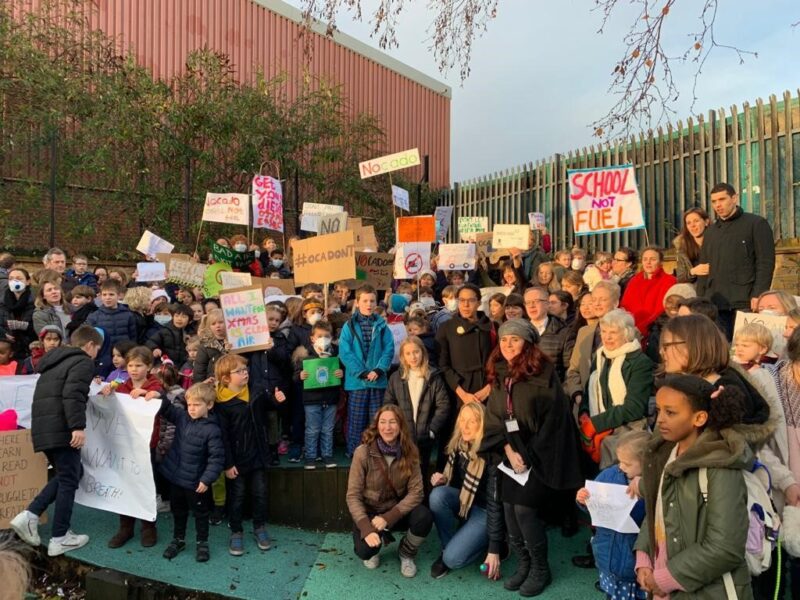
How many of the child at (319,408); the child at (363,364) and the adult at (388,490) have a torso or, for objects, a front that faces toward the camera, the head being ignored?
3

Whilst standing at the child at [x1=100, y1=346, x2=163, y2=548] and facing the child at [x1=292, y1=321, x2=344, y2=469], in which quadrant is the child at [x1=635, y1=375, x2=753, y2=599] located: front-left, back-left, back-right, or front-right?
front-right

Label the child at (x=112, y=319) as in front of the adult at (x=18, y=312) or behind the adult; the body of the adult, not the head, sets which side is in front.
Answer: in front

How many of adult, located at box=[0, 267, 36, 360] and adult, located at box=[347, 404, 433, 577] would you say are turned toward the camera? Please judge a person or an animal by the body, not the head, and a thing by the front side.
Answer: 2

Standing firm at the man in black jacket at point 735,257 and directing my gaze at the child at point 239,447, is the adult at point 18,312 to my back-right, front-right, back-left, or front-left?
front-right

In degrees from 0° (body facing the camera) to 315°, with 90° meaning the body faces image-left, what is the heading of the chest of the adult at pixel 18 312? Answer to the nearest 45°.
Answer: approximately 0°

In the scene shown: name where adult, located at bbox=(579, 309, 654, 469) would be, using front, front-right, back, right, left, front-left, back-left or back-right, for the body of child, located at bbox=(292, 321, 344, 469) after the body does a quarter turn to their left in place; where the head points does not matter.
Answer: front-right

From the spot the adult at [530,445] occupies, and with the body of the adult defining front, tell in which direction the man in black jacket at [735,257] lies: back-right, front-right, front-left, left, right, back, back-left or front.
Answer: back

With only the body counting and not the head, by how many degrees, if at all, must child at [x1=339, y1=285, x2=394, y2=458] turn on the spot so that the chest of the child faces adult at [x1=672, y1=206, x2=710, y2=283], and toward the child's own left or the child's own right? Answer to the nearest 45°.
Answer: approximately 90° to the child's own left

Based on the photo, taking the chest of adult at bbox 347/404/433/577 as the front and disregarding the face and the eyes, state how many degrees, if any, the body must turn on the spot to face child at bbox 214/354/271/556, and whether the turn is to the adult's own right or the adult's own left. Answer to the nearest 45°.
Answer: approximately 90° to the adult's own right

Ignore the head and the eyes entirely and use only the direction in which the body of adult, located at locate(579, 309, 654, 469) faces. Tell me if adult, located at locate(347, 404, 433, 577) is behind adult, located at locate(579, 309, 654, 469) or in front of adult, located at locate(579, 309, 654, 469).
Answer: in front

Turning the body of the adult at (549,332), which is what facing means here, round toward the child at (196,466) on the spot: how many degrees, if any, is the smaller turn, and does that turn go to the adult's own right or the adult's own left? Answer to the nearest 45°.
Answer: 0° — they already face them

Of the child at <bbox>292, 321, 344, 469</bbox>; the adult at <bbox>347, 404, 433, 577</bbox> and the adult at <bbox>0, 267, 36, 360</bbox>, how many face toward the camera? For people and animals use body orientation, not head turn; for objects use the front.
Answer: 3

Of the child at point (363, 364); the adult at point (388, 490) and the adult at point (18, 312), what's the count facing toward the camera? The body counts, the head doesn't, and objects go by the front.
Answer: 3
